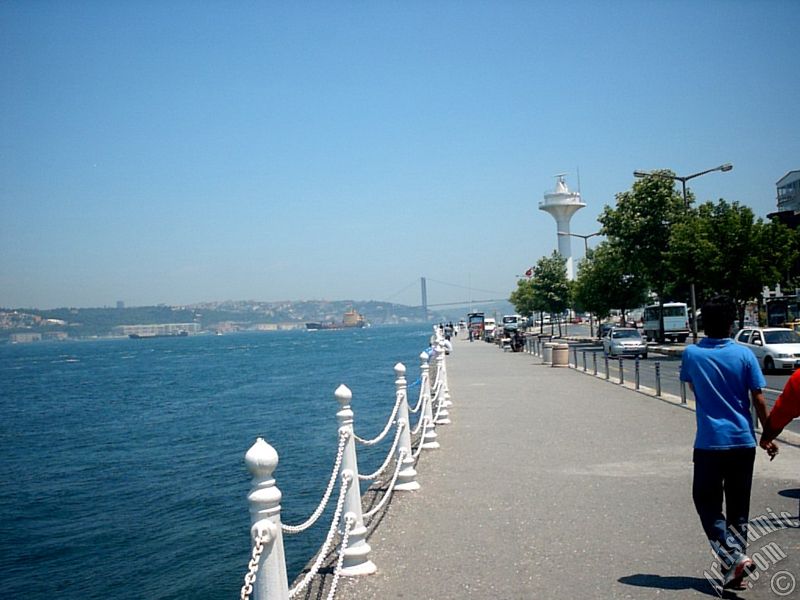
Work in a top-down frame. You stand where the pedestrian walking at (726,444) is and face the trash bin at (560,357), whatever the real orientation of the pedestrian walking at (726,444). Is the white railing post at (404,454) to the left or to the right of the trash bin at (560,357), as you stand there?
left

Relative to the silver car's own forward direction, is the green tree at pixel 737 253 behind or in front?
in front

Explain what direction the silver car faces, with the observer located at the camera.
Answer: facing the viewer and to the right of the viewer

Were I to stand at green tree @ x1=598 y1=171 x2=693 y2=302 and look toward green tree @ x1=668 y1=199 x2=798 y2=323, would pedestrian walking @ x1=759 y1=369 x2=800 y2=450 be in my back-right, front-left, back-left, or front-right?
front-right

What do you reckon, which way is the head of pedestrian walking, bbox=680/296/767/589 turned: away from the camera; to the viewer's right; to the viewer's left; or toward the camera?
away from the camera

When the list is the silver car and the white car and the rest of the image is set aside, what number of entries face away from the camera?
0

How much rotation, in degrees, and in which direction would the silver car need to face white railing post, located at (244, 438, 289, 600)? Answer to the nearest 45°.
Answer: approximately 45° to its right
